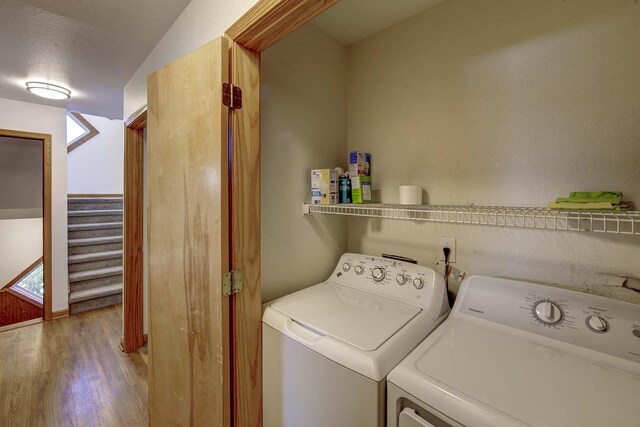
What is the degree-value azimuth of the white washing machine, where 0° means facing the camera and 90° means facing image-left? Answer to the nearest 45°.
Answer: approximately 45°

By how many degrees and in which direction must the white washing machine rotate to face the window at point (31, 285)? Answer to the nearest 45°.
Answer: approximately 90° to its right

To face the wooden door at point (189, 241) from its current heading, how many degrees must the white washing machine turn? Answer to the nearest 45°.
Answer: approximately 45° to its right

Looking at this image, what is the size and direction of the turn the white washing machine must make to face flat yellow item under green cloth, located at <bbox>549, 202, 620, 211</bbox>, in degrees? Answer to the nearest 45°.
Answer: approximately 135° to its left

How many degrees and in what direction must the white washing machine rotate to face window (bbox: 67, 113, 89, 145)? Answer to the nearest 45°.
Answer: approximately 90° to its right
